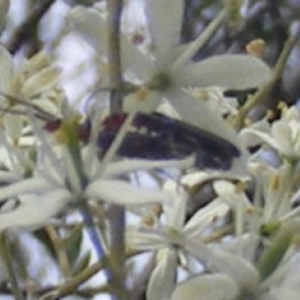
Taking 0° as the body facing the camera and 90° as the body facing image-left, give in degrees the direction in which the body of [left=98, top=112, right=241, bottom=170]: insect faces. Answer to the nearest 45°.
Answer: approximately 90°
